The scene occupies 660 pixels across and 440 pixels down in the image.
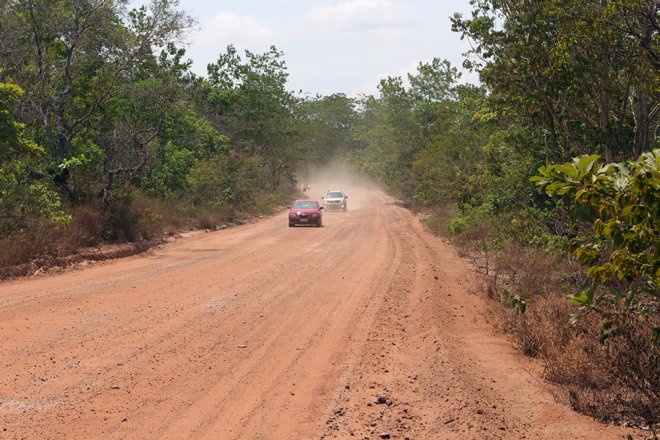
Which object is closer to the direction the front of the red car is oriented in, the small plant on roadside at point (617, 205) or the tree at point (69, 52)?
the small plant on roadside

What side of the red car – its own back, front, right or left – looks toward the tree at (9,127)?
front

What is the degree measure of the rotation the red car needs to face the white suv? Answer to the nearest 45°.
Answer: approximately 180°

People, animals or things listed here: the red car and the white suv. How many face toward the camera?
2

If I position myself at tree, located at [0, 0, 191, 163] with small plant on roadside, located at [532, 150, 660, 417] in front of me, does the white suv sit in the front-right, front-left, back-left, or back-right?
back-left

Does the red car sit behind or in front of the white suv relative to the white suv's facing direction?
in front

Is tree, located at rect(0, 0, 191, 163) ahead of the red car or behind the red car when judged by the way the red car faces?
ahead

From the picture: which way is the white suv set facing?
toward the camera

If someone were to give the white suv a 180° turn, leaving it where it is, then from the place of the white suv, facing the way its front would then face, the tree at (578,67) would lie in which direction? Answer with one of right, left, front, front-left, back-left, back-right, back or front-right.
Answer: back

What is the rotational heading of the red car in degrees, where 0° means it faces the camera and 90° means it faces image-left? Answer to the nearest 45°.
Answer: approximately 0°

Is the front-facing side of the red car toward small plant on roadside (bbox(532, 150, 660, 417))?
yes
